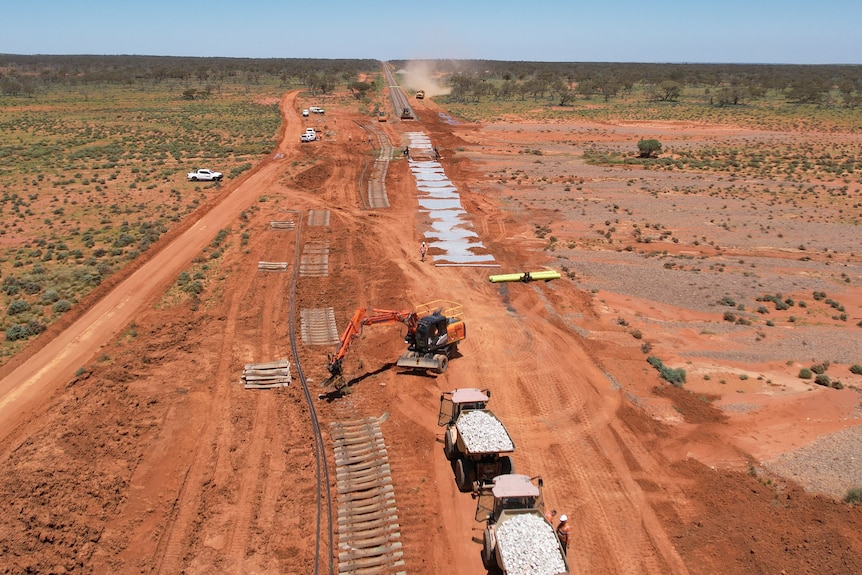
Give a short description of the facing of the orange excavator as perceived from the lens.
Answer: facing the viewer and to the left of the viewer

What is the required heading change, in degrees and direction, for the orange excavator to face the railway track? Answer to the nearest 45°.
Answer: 0° — it already faces it

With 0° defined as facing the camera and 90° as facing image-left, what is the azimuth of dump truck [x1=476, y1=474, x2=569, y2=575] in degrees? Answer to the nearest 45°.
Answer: approximately 180°

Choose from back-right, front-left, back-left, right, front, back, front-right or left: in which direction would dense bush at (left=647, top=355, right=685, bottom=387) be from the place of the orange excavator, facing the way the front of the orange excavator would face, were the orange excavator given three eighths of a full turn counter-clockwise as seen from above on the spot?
front

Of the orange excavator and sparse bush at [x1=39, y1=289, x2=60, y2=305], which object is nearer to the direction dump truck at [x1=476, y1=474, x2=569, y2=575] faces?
the orange excavator

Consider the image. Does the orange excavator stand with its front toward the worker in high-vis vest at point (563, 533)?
no

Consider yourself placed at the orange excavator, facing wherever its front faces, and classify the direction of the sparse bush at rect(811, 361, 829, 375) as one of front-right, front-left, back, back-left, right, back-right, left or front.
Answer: back-left

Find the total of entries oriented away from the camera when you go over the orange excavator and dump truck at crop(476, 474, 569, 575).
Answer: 1

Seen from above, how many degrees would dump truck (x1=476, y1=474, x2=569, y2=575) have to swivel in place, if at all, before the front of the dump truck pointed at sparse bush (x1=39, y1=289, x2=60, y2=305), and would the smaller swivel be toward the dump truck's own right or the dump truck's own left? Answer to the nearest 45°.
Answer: approximately 45° to the dump truck's own left

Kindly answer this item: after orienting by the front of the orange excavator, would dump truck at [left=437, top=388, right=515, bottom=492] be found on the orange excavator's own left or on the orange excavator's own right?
on the orange excavator's own left

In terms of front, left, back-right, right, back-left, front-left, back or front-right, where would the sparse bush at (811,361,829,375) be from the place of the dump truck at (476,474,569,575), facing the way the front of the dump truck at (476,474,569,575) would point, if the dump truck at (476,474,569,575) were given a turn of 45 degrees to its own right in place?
front

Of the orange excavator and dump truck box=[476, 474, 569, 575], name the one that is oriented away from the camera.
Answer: the dump truck
